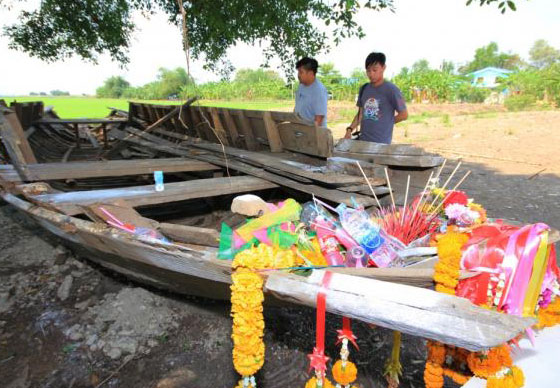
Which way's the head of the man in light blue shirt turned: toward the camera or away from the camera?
toward the camera

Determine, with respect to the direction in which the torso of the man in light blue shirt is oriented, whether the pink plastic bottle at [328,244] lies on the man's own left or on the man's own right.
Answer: on the man's own left

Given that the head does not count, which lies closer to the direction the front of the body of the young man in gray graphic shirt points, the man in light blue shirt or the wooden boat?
the wooden boat

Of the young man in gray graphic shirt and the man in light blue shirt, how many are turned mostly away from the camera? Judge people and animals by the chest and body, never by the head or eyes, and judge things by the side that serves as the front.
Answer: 0

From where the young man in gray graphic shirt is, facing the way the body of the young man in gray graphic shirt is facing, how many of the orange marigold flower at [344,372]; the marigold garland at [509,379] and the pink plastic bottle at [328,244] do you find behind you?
0

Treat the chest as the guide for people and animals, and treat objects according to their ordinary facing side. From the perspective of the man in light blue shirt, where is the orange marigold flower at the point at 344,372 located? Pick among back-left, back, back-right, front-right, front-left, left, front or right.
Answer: front-left

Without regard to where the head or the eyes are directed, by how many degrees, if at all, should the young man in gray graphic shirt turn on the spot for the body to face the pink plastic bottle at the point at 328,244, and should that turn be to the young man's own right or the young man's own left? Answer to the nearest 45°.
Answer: approximately 45° to the young man's own left

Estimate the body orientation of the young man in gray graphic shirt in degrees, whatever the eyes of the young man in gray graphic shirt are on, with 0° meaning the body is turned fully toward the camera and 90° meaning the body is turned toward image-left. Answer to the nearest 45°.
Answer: approximately 45°
